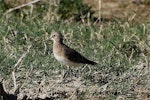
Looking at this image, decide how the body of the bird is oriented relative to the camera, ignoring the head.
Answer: to the viewer's left
